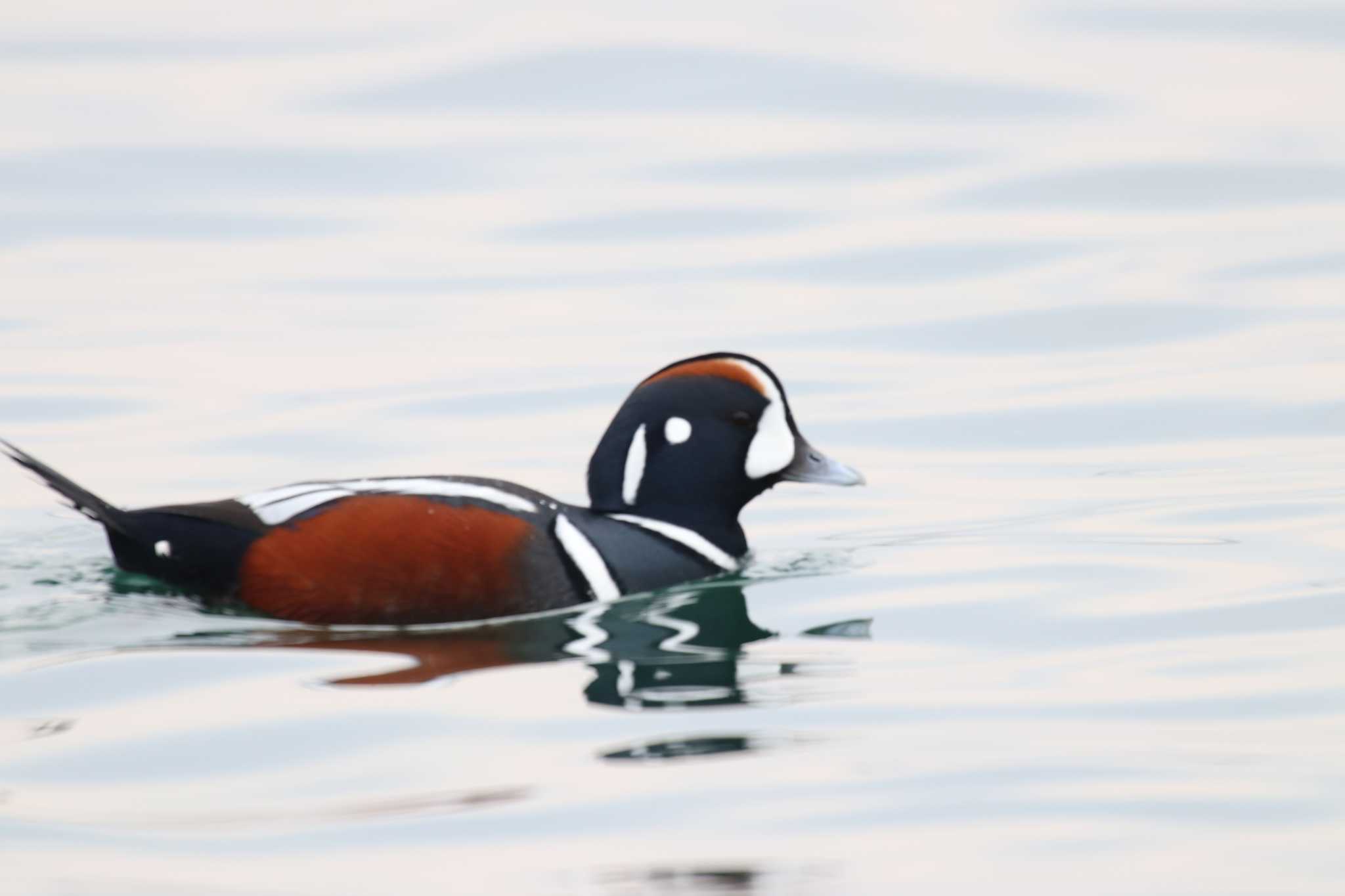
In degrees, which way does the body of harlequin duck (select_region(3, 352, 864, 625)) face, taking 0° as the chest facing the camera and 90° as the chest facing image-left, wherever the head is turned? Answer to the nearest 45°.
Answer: approximately 270°
